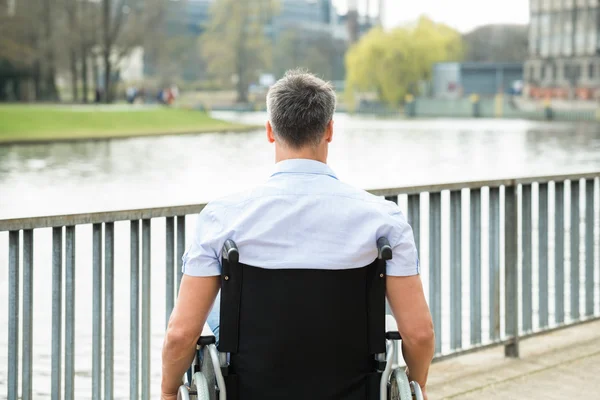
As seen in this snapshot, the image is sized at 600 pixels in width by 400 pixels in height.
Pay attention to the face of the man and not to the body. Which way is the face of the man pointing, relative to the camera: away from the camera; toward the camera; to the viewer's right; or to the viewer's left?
away from the camera

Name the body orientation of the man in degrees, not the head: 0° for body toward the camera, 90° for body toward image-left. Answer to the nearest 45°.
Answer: approximately 180°
